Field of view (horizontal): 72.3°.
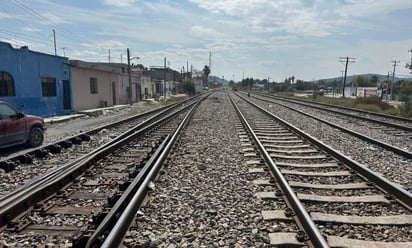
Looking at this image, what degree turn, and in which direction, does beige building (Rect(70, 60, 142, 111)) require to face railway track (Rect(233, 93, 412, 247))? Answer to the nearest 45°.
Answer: approximately 45° to its right

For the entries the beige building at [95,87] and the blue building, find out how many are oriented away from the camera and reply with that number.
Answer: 0

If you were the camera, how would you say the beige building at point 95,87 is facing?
facing the viewer and to the right of the viewer

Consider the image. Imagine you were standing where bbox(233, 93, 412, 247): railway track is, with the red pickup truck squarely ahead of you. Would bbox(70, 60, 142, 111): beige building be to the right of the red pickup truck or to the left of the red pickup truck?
right

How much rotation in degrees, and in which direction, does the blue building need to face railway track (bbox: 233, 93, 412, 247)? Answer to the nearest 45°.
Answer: approximately 45° to its right

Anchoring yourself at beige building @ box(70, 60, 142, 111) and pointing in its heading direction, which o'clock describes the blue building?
The blue building is roughly at 2 o'clock from the beige building.

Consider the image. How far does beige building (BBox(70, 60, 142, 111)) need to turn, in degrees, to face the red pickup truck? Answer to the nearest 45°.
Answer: approximately 45° to its right
